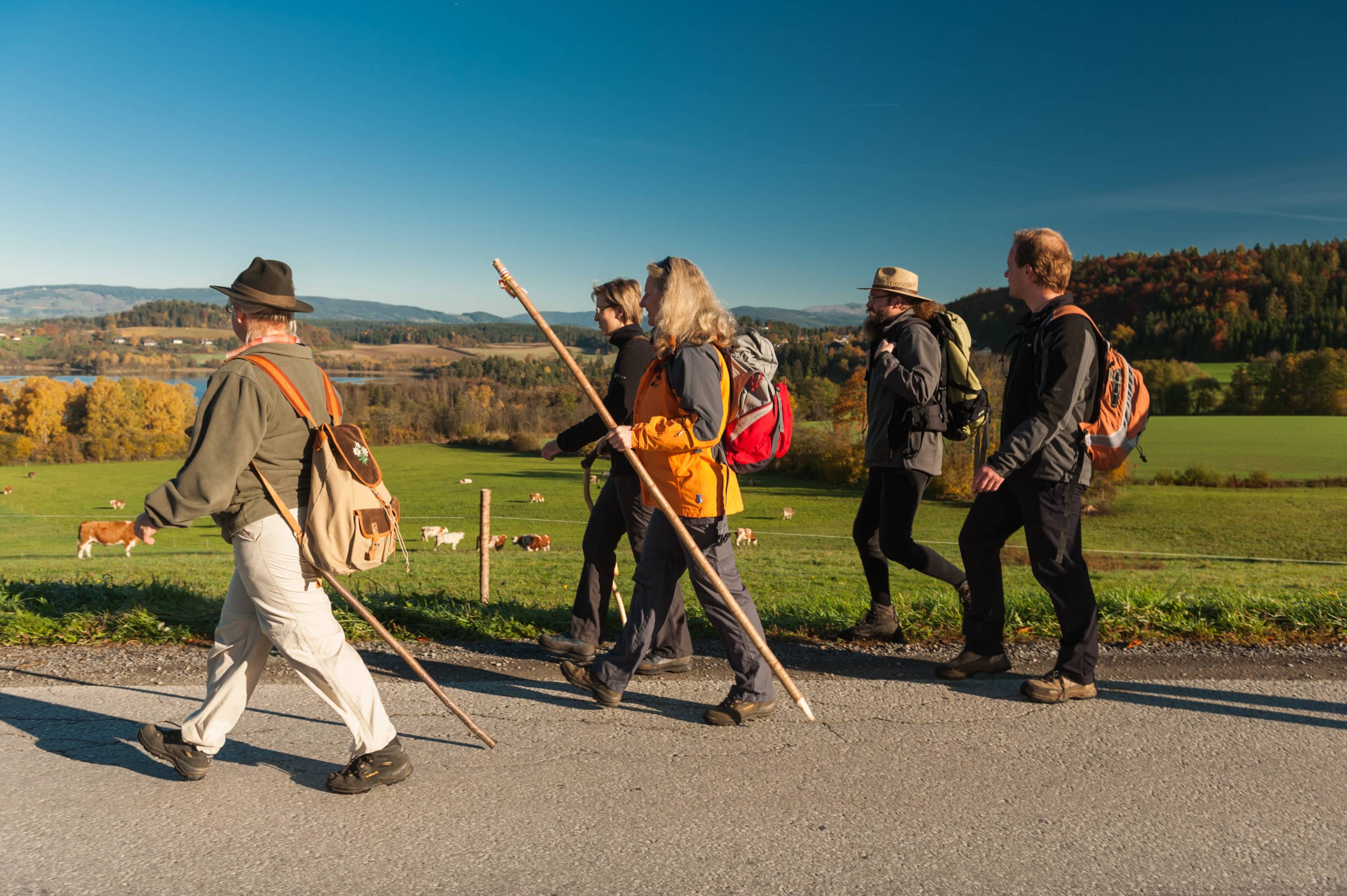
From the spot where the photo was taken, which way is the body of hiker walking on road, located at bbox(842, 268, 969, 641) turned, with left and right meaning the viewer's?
facing to the left of the viewer

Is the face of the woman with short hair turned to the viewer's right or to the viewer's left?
to the viewer's left

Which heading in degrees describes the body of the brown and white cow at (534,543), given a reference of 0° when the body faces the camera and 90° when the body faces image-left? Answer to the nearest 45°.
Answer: approximately 90°

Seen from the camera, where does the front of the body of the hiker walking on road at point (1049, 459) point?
to the viewer's left

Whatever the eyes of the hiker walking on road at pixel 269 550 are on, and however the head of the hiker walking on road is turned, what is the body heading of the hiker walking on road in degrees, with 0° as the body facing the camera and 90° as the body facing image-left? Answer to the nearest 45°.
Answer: approximately 90°

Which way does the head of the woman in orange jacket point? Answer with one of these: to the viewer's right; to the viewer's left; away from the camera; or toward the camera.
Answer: to the viewer's left

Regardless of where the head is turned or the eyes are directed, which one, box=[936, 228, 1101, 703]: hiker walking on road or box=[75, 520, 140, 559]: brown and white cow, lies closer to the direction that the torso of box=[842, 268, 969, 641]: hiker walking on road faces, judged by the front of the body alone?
the brown and white cow

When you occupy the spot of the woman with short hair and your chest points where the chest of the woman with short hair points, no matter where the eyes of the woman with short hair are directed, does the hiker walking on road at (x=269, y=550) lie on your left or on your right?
on your left

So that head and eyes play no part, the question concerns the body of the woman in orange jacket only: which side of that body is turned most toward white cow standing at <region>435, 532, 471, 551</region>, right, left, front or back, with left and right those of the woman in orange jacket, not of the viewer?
right

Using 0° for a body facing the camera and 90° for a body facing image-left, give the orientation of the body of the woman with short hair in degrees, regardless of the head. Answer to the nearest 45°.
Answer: approximately 90°

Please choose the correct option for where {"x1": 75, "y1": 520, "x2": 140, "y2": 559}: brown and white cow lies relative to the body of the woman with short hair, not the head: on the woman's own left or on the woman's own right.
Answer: on the woman's own right

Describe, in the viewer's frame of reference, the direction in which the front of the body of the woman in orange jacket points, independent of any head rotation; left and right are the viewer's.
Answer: facing to the left of the viewer
